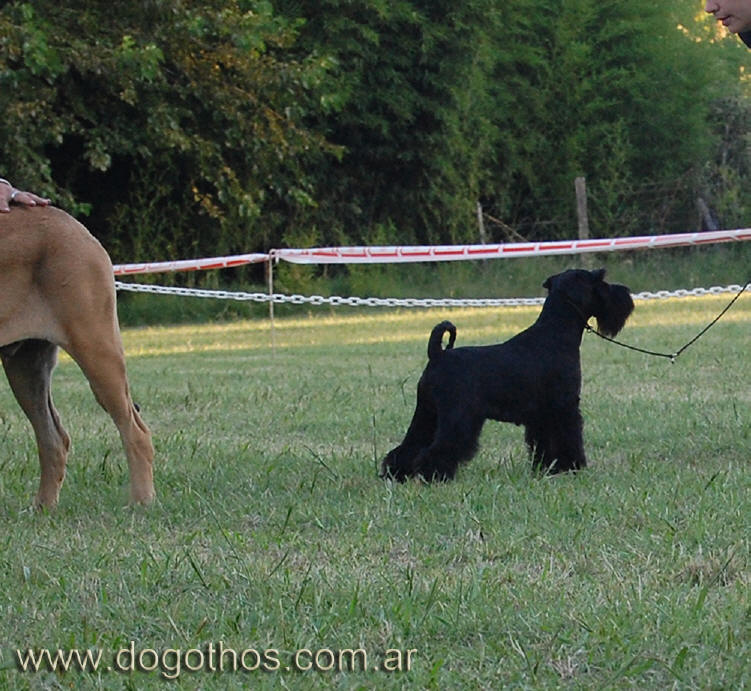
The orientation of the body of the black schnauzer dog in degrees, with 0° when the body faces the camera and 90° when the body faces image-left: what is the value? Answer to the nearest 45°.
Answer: approximately 270°

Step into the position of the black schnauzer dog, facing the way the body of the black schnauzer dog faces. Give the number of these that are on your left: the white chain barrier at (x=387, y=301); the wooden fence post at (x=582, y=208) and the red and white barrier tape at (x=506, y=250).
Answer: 3

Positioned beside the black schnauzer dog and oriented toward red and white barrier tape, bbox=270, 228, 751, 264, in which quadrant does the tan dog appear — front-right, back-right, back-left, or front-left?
back-left

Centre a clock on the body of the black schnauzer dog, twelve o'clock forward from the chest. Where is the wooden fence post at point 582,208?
The wooden fence post is roughly at 9 o'clock from the black schnauzer dog.

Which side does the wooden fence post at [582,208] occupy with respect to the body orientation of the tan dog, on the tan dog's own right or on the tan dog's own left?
on the tan dog's own right

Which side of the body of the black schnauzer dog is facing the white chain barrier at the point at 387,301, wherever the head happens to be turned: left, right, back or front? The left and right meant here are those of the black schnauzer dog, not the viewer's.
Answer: left

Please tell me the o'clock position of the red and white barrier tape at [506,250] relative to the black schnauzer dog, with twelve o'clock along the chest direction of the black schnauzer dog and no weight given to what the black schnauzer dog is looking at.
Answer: The red and white barrier tape is roughly at 9 o'clock from the black schnauzer dog.

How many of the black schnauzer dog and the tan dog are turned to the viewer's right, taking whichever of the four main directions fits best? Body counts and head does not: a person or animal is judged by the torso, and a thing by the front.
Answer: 1

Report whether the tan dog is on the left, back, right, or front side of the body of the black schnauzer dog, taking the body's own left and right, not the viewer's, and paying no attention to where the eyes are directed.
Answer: back

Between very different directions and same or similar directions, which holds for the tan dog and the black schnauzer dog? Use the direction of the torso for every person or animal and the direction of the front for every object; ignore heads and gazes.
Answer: very different directions
